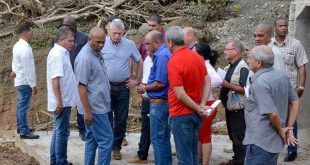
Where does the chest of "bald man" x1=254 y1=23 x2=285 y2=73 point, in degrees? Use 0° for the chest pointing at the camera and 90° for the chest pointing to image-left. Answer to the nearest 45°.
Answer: approximately 45°

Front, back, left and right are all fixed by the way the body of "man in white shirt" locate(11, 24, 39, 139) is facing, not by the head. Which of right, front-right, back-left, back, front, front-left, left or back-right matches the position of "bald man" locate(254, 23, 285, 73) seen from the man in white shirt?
front-right

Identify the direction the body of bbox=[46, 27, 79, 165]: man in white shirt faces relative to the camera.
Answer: to the viewer's right

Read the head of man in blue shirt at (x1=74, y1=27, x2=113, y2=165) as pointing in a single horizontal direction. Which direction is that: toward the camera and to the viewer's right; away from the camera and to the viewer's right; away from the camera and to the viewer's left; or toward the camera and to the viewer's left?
toward the camera and to the viewer's right

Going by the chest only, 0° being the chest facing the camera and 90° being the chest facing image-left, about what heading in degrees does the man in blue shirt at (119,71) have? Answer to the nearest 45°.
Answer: approximately 0°

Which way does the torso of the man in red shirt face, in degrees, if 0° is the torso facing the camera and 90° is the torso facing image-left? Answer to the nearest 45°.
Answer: approximately 135°

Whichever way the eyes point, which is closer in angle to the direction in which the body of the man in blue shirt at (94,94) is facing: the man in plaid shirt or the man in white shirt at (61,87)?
the man in plaid shirt

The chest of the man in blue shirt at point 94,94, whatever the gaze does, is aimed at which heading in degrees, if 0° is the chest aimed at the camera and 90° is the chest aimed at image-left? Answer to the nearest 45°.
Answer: approximately 315°

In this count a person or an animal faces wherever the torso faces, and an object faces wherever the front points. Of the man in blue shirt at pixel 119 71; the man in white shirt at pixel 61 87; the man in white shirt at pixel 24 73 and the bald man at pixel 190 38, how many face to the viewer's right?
2
